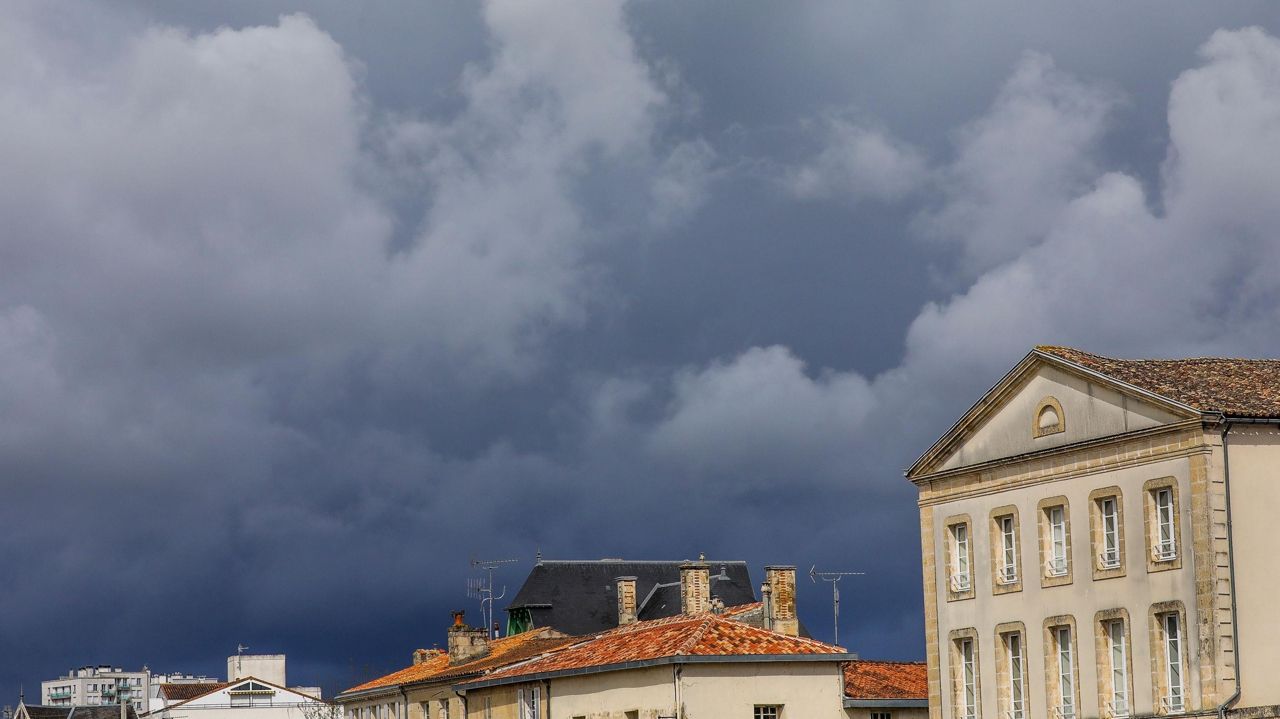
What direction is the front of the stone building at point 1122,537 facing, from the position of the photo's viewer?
facing the viewer and to the left of the viewer
